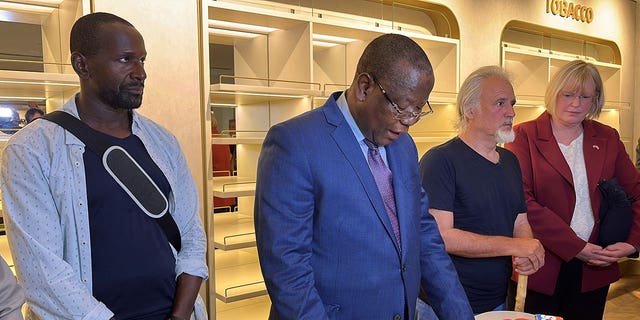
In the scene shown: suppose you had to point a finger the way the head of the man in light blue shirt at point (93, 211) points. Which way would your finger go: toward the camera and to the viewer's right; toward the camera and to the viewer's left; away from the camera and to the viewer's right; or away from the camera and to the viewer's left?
toward the camera and to the viewer's right

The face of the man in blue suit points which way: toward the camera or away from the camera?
toward the camera

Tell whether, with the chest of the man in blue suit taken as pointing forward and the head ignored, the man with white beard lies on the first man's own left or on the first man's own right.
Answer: on the first man's own left

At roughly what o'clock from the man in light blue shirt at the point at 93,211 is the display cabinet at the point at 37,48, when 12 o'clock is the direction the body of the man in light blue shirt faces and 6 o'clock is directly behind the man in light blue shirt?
The display cabinet is roughly at 7 o'clock from the man in light blue shirt.

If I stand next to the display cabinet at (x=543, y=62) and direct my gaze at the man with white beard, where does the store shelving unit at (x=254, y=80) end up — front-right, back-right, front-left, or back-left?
front-right

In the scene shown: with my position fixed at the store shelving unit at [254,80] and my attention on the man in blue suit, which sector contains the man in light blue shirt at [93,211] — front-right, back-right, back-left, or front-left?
front-right

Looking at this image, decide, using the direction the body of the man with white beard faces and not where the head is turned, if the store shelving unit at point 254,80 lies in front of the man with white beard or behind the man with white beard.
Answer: behind

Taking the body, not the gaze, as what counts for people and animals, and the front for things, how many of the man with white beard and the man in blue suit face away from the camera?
0

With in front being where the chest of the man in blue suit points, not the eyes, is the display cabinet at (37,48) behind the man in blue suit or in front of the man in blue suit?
behind

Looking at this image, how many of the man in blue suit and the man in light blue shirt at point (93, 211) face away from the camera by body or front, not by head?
0

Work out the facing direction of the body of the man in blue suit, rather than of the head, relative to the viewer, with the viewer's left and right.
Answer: facing the viewer and to the right of the viewer

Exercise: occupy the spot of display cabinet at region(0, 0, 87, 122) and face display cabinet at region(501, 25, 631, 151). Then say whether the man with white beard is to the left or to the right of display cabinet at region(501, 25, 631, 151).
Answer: right

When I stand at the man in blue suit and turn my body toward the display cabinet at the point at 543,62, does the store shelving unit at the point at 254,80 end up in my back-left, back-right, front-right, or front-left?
front-left
